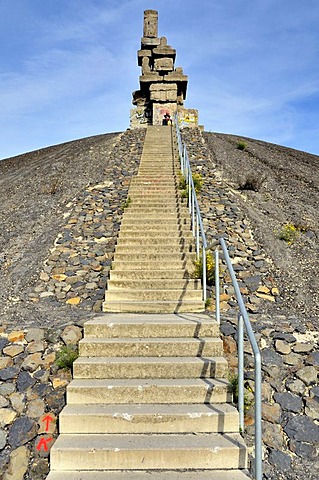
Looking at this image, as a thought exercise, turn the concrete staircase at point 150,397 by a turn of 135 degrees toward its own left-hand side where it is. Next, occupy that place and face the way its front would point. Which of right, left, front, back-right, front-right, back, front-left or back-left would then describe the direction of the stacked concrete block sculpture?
front-left

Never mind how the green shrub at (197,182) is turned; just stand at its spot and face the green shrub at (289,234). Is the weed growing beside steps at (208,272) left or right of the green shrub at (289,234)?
right

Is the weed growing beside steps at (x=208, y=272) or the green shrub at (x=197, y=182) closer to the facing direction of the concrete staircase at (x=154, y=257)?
the weed growing beside steps

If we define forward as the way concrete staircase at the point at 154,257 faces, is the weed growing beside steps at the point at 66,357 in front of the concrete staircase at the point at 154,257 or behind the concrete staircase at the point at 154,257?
in front

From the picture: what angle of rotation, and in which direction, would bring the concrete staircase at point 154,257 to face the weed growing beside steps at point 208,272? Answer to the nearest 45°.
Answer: approximately 45° to its left

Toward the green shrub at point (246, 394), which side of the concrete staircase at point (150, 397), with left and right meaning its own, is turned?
left

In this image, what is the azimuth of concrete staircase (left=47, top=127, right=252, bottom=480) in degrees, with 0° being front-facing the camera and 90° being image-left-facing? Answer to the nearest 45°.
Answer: approximately 0°

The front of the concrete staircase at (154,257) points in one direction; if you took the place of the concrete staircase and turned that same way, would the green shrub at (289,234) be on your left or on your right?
on your left

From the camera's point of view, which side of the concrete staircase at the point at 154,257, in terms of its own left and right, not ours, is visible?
front
